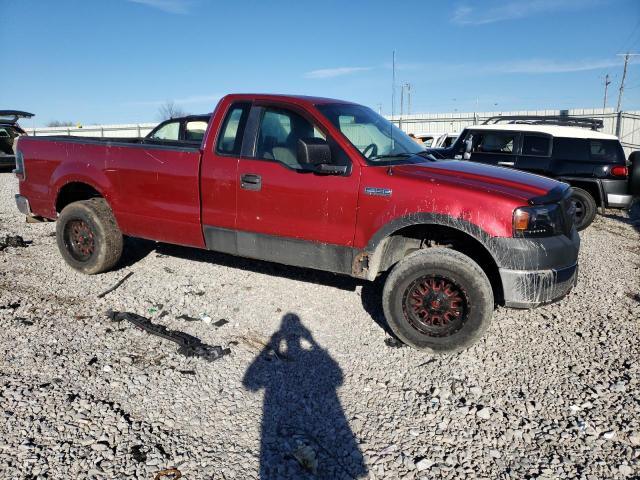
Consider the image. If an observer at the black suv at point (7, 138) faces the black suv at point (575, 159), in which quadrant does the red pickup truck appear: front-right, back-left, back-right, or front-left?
front-right

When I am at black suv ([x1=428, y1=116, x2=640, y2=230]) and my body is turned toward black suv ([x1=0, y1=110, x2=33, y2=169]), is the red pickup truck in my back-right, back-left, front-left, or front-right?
front-left

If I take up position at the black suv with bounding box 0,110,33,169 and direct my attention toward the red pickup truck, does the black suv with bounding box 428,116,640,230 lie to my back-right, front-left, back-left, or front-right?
front-left

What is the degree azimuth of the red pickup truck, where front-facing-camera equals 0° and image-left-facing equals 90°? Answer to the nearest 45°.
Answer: approximately 315°

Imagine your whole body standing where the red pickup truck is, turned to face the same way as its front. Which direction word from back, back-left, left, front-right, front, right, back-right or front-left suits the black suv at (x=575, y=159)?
left

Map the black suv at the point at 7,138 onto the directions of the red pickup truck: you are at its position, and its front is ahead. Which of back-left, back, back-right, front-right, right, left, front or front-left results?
back
